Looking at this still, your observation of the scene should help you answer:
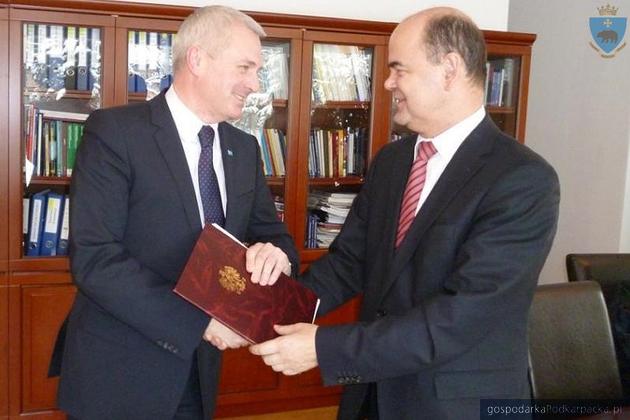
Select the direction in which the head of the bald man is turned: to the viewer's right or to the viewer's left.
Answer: to the viewer's left

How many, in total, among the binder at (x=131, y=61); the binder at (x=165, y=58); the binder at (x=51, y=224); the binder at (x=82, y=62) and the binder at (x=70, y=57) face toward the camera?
5

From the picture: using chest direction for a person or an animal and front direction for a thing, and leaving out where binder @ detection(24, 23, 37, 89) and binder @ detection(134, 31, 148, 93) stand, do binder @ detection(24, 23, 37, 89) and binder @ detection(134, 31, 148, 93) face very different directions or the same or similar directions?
same or similar directions

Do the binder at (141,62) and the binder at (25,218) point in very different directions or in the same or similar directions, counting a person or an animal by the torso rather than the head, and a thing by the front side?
same or similar directions

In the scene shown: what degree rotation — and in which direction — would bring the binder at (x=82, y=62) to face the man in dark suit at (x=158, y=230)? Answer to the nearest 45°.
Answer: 0° — it already faces them

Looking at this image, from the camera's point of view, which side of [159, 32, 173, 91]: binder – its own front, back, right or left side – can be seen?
front

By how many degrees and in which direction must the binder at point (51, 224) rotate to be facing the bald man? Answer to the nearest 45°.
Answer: approximately 45° to its left

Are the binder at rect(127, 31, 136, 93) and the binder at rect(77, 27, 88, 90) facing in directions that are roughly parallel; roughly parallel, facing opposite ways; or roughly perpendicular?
roughly parallel

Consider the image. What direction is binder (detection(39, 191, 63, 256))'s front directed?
toward the camera

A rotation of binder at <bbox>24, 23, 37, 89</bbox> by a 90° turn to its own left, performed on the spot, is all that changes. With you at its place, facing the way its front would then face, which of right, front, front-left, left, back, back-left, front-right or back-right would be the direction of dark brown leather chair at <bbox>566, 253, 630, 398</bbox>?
front-right

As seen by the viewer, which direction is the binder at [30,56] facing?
toward the camera

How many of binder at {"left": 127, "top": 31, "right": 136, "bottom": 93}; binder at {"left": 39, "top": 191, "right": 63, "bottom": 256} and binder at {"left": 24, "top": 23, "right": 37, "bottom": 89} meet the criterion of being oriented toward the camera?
3

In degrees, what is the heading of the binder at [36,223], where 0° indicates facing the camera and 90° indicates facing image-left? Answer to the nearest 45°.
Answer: approximately 0°
